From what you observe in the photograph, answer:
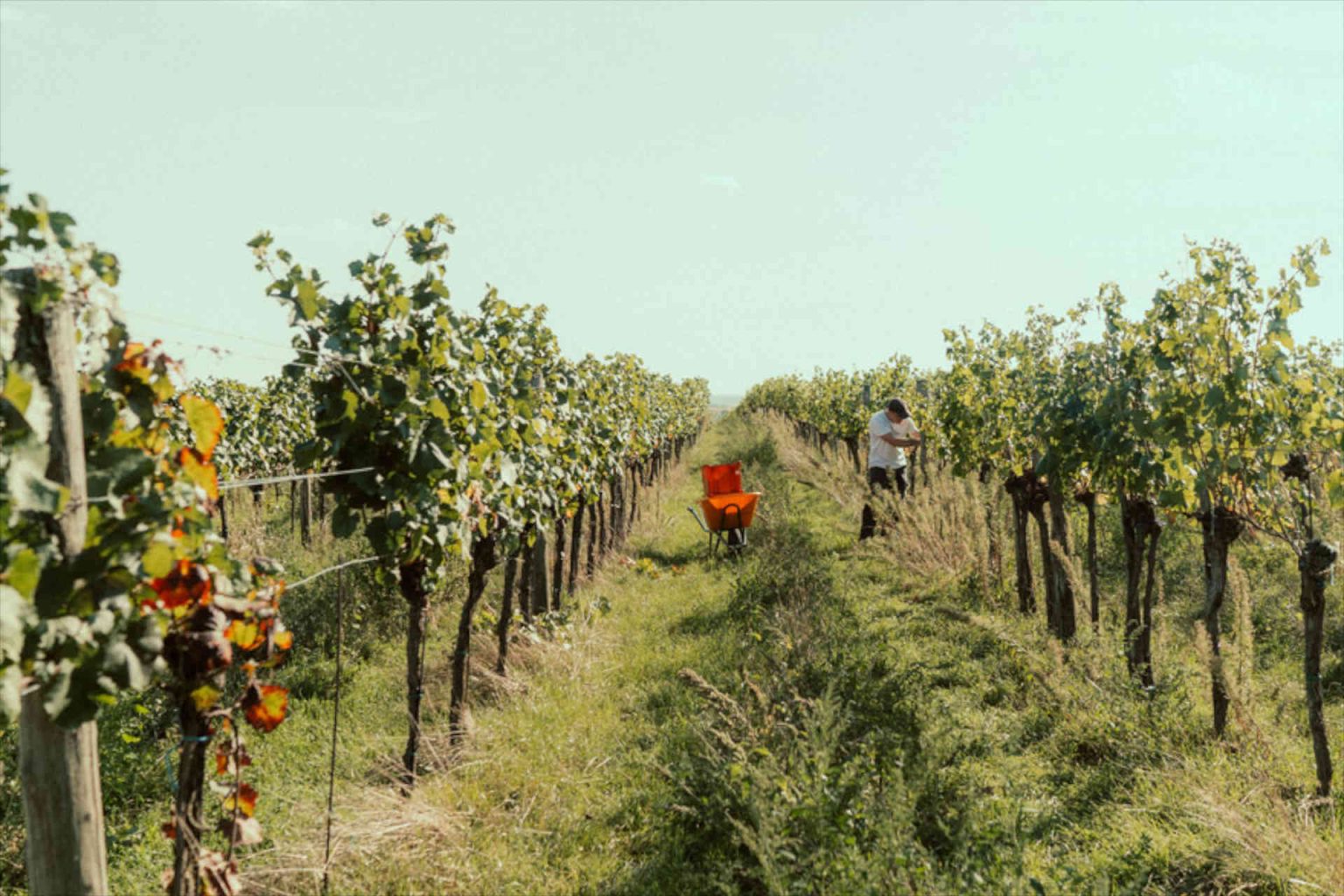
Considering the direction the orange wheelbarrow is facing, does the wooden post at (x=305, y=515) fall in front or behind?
behind
